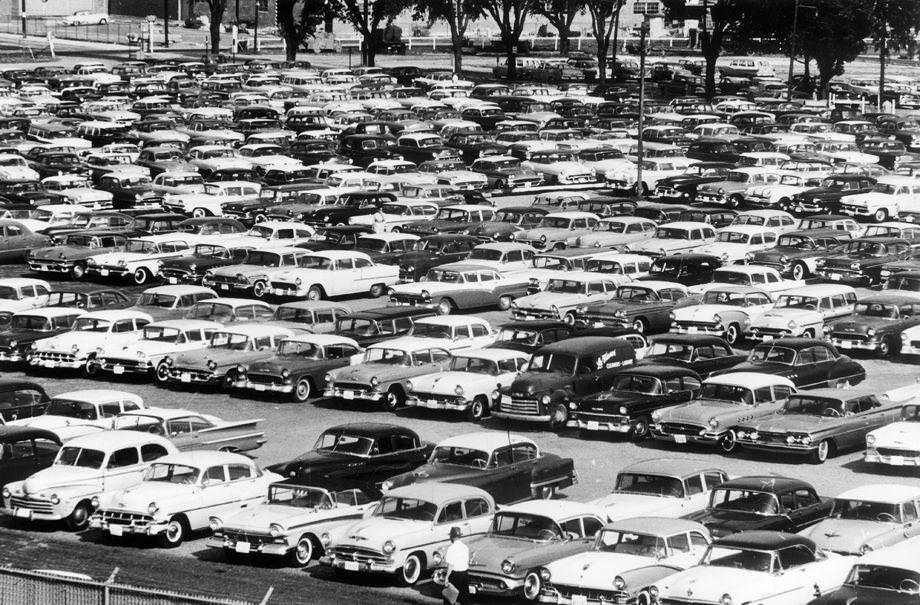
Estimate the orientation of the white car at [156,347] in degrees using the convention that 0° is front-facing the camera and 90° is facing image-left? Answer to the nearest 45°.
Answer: approximately 45°

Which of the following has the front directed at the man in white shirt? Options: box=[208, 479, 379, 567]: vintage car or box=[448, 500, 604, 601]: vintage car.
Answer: box=[448, 500, 604, 601]: vintage car

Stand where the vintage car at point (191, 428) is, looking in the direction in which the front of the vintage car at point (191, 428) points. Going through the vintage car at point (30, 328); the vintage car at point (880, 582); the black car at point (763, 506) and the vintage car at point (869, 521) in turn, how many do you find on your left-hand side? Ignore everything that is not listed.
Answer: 3

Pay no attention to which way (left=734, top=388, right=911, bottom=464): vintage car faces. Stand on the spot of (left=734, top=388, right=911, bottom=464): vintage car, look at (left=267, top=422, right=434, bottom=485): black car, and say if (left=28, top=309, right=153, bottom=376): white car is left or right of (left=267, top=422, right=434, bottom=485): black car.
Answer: right

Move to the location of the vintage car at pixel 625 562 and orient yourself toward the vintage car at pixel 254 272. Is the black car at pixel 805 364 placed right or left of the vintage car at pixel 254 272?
right

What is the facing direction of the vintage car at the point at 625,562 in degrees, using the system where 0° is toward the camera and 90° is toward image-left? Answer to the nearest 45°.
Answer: approximately 45°

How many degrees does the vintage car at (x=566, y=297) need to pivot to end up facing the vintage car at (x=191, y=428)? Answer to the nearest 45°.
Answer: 0° — it already faces it

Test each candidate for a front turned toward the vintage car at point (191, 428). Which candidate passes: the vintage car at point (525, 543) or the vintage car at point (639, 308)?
the vintage car at point (639, 308)

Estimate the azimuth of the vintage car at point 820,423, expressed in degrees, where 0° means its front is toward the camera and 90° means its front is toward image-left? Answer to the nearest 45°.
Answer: approximately 45°

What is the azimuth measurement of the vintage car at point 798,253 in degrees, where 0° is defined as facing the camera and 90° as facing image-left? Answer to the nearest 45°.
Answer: approximately 45°

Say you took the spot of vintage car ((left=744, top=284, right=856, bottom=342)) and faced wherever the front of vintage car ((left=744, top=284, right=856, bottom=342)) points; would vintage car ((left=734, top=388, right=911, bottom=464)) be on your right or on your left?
on your left

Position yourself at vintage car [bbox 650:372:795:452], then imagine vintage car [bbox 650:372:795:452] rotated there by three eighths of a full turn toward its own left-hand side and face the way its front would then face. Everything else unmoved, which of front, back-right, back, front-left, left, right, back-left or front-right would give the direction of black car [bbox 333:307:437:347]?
back-left

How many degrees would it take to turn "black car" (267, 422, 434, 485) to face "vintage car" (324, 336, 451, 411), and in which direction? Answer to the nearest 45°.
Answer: approximately 135° to its right

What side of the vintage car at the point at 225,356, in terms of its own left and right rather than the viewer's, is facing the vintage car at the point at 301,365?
left
